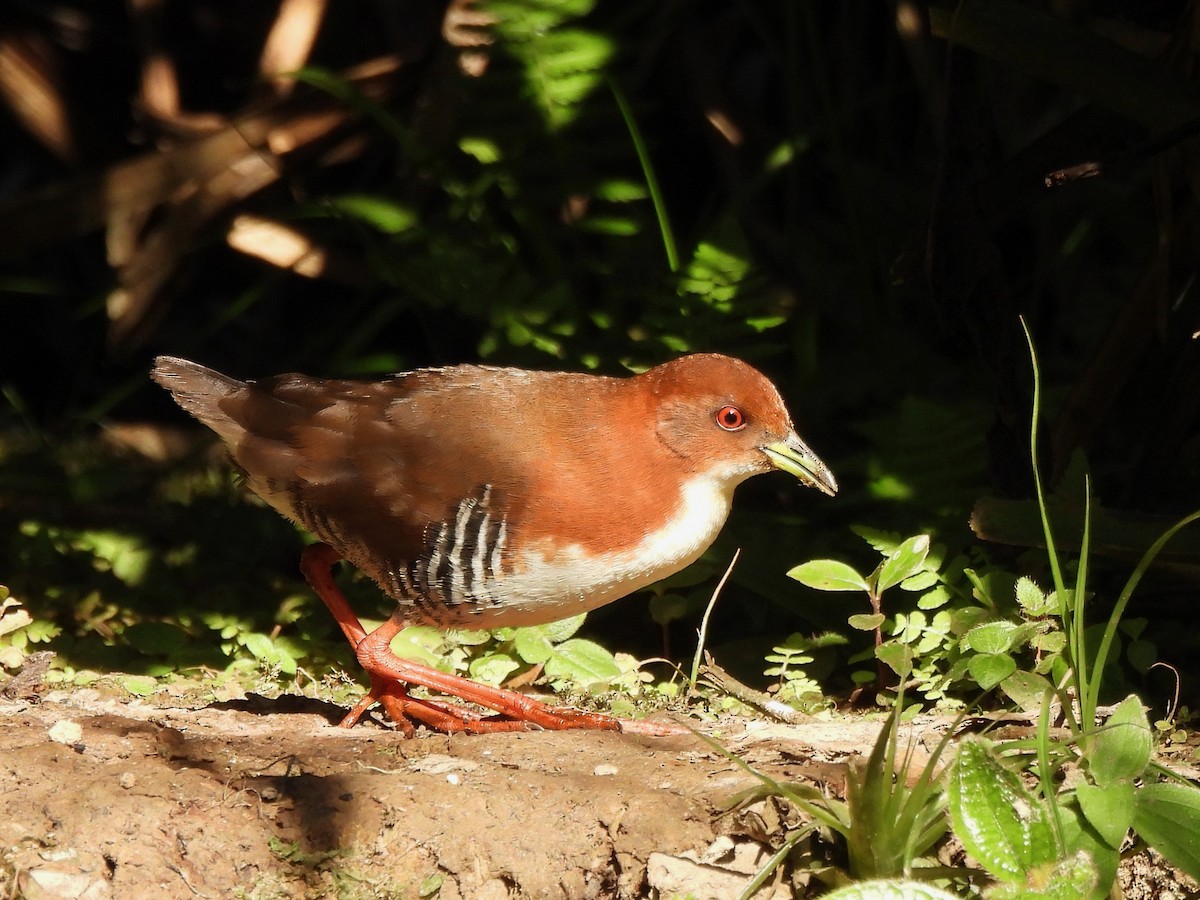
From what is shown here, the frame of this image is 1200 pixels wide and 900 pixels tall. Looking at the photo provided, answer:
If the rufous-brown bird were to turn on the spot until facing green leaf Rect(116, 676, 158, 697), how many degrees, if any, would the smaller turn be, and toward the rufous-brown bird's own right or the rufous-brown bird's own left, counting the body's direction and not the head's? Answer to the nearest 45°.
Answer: approximately 180°

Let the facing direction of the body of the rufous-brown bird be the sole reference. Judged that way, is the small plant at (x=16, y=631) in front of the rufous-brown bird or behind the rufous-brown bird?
behind

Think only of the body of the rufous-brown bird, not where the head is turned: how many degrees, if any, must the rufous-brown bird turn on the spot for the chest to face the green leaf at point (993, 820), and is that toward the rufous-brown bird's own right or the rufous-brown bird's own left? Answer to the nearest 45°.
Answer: approximately 45° to the rufous-brown bird's own right

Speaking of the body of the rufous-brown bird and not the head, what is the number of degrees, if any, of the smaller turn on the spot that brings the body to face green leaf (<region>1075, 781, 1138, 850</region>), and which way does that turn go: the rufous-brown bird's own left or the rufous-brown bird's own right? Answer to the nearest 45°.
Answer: approximately 45° to the rufous-brown bird's own right

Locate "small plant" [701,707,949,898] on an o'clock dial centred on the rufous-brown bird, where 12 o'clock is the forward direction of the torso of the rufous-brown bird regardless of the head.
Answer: The small plant is roughly at 2 o'clock from the rufous-brown bird.

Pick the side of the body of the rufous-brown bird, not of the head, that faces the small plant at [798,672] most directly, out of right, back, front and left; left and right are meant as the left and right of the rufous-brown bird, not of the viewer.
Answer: front

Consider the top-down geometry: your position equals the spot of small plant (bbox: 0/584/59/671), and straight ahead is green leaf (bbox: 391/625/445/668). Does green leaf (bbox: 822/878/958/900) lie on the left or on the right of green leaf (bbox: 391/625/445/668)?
right

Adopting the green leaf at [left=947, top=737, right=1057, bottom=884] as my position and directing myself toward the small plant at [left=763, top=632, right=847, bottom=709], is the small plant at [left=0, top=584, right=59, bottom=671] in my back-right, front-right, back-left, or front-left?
front-left

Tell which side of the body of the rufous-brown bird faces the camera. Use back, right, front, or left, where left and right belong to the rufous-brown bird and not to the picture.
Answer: right

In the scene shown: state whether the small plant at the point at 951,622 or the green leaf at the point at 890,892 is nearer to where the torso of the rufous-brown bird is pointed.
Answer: the small plant
